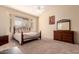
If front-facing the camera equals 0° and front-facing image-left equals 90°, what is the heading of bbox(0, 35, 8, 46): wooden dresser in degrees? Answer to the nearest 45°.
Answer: approximately 315°

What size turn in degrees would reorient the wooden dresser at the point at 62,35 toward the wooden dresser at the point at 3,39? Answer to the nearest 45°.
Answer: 0° — it already faces it

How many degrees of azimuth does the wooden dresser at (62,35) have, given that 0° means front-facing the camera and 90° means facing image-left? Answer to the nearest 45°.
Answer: approximately 45°
